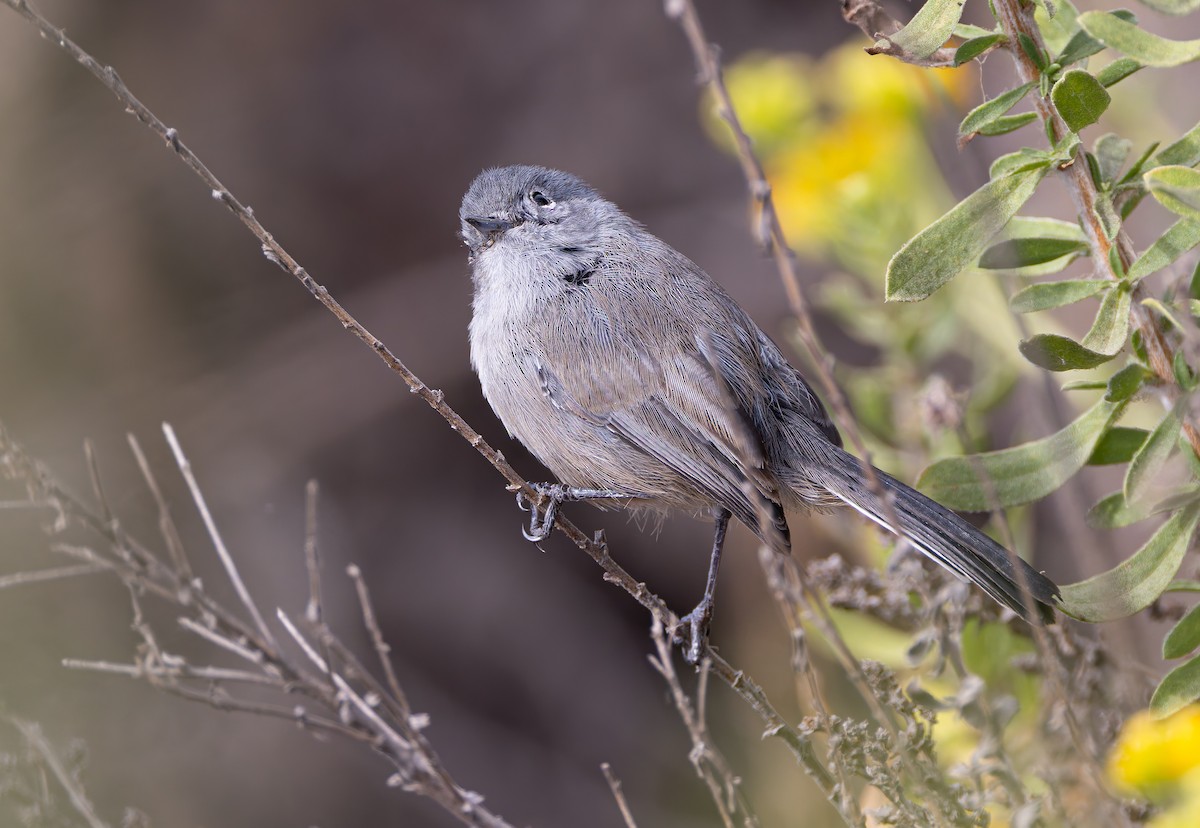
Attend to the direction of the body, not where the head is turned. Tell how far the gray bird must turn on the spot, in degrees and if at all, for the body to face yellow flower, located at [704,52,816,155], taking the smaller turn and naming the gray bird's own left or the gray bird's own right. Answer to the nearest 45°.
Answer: approximately 135° to the gray bird's own right

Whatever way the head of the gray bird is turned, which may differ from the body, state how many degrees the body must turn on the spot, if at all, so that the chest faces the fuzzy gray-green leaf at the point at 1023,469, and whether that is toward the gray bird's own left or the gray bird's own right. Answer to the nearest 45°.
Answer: approximately 135° to the gray bird's own left

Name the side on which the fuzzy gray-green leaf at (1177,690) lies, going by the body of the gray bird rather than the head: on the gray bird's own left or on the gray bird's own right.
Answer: on the gray bird's own left

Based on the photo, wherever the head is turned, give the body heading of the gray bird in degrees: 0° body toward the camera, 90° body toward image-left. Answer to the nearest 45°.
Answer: approximately 90°

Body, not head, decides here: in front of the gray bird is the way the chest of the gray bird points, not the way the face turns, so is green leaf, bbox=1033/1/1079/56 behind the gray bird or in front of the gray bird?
behind

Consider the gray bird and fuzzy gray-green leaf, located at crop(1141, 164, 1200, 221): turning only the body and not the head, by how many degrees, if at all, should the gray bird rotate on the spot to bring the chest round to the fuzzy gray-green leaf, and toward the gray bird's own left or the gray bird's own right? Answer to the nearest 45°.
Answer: approximately 135° to the gray bird's own left

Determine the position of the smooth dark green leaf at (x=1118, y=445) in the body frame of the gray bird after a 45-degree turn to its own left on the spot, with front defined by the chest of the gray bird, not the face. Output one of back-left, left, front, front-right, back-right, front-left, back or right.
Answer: left
